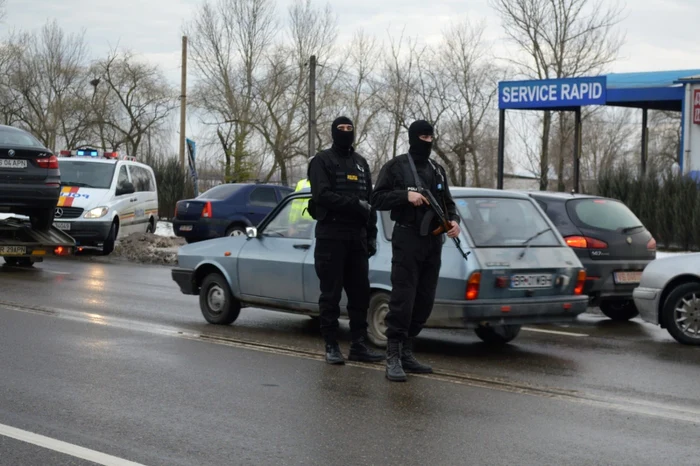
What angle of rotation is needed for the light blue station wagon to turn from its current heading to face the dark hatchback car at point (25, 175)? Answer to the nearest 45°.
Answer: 0° — it already faces it

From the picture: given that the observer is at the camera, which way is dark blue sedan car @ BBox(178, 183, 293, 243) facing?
facing away from the viewer and to the right of the viewer

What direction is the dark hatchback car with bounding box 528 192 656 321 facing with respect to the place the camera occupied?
facing away from the viewer and to the left of the viewer

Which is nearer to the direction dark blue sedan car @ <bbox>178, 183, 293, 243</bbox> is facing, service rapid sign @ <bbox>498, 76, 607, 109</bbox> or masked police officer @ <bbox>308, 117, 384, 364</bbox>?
the service rapid sign

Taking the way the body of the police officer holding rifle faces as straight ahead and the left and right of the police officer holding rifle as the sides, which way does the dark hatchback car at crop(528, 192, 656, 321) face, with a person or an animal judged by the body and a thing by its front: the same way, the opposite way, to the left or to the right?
the opposite way

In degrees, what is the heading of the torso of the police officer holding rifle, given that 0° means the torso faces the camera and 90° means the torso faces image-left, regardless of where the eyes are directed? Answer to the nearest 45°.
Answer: approximately 315°

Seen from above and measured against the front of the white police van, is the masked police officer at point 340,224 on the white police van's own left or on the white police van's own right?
on the white police van's own left
